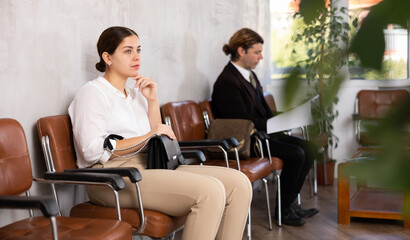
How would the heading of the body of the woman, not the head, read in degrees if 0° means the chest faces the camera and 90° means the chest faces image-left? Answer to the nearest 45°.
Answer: approximately 315°

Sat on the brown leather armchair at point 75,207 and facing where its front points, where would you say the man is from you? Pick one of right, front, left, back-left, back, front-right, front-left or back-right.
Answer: left

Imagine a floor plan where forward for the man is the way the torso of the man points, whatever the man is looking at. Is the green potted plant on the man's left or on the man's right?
on the man's left

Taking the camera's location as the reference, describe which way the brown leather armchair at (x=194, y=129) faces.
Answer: facing the viewer and to the right of the viewer

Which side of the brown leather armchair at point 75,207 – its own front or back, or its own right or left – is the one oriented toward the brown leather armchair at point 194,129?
left
